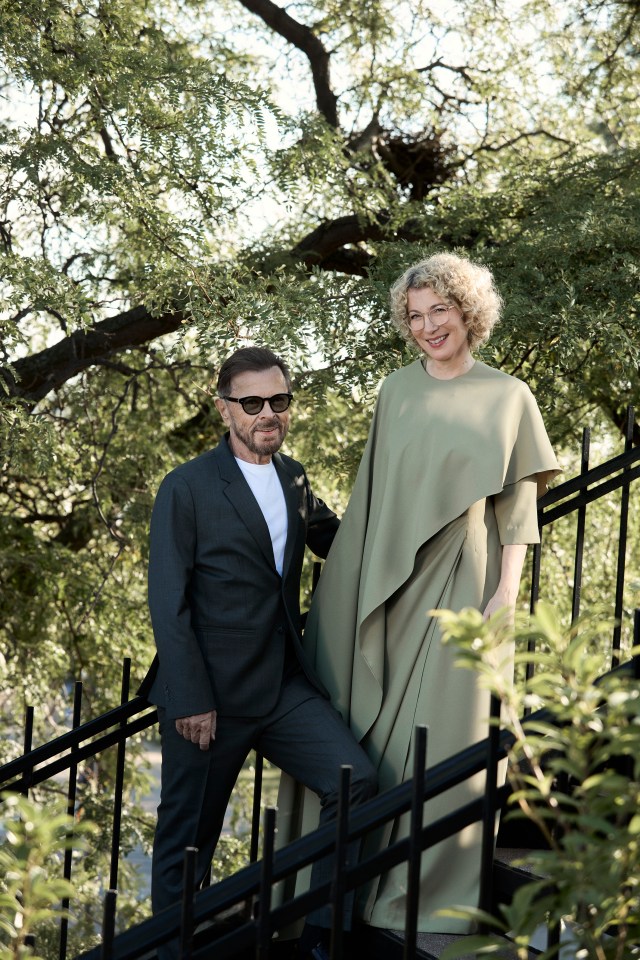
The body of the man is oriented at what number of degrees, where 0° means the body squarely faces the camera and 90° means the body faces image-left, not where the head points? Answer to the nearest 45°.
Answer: approximately 315°

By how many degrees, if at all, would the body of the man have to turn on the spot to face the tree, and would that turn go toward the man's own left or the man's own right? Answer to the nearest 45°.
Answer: approximately 135° to the man's own left
